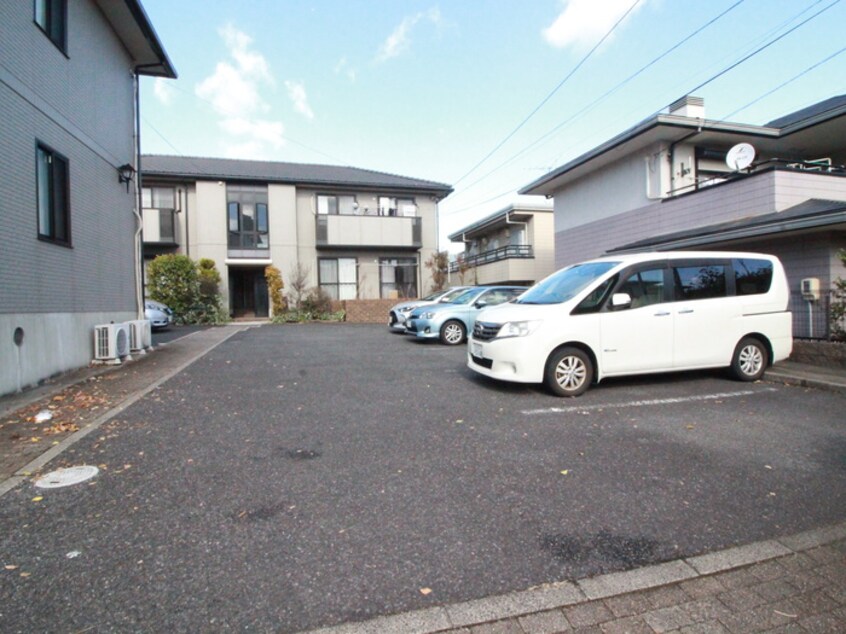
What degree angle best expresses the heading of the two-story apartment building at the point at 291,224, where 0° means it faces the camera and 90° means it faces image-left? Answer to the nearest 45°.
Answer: approximately 0°

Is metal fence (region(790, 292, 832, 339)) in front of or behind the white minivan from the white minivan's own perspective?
behind

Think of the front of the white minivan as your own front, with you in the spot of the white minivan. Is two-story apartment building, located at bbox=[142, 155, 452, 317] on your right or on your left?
on your right

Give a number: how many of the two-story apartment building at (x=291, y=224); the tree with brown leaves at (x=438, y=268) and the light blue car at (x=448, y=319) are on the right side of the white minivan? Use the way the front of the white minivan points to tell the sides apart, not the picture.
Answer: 3

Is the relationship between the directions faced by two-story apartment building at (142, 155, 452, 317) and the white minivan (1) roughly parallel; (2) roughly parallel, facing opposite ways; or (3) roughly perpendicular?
roughly perpendicular

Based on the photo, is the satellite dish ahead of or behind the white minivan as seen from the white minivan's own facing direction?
behind

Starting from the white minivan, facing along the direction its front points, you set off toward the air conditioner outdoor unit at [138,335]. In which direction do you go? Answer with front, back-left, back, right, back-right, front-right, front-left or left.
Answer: front-right

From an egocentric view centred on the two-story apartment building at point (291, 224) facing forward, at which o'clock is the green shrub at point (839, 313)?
The green shrub is roughly at 11 o'clock from the two-story apartment building.

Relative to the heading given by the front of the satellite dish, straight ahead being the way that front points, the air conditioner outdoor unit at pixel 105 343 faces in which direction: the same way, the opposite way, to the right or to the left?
the opposite way

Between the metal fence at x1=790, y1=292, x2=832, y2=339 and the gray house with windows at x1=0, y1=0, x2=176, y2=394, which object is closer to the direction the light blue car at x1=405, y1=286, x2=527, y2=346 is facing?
the gray house with windows

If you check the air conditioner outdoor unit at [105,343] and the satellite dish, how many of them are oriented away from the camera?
0

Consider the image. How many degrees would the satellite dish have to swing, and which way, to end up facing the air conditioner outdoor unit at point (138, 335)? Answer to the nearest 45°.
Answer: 0° — it already faces it

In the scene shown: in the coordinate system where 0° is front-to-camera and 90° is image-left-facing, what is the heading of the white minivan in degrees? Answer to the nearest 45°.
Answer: approximately 45°
